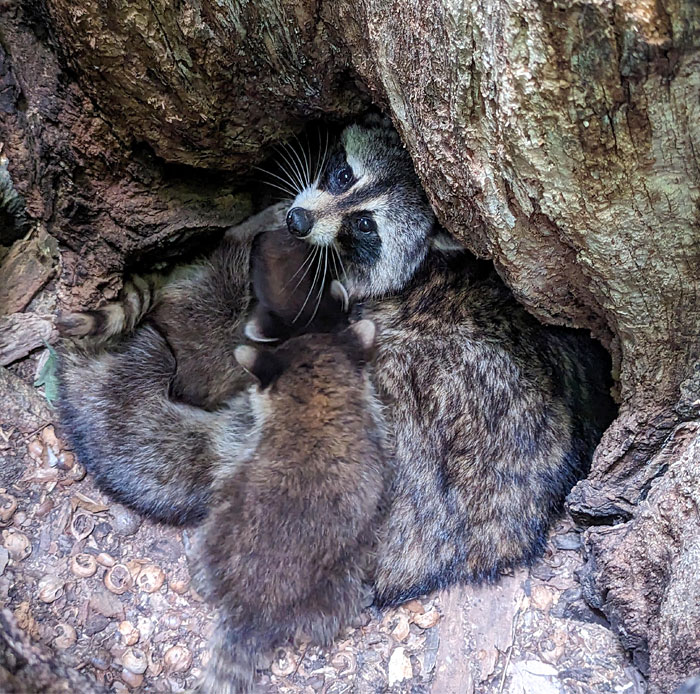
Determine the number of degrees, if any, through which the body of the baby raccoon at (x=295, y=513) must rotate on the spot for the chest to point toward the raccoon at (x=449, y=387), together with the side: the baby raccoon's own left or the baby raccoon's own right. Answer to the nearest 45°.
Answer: approximately 45° to the baby raccoon's own right

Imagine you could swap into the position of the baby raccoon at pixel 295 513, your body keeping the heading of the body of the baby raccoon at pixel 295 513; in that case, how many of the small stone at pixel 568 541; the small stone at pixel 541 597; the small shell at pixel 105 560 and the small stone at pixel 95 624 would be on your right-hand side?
2

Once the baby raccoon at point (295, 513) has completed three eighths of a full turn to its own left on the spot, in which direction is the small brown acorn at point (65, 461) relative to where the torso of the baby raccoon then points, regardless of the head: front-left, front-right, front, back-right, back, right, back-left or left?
front-right

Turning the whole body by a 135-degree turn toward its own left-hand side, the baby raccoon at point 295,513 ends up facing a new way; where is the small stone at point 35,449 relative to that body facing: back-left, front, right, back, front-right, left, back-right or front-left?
front-right

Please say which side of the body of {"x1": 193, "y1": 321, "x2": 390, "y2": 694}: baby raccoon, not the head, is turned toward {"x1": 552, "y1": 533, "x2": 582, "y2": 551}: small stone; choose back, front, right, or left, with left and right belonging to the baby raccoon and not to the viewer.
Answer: right

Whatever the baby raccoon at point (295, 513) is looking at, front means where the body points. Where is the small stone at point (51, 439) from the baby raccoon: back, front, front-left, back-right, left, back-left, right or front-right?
left

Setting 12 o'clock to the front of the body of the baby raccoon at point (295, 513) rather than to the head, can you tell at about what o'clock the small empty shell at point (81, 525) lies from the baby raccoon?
The small empty shell is roughly at 9 o'clock from the baby raccoon.

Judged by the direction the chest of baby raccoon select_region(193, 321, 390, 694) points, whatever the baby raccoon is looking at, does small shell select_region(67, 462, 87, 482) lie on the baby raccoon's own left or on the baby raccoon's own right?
on the baby raccoon's own left

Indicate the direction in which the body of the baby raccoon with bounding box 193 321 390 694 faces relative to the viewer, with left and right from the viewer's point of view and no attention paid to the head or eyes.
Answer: facing away from the viewer

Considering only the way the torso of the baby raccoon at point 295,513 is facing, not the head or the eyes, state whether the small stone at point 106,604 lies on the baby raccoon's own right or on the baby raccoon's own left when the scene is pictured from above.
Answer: on the baby raccoon's own left

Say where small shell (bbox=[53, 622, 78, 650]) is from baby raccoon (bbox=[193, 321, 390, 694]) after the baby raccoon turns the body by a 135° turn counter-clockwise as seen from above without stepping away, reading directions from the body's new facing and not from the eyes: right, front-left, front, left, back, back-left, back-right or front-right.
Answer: front

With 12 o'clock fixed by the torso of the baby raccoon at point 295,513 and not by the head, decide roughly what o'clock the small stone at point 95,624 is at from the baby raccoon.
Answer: The small stone is roughly at 8 o'clock from the baby raccoon.

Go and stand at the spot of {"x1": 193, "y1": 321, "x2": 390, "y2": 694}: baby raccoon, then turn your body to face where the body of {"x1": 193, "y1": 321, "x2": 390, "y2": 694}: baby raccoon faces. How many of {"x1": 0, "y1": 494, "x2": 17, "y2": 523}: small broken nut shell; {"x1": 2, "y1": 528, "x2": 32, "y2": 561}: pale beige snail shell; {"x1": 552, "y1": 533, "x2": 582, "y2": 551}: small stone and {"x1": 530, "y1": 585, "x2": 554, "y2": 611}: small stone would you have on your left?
2

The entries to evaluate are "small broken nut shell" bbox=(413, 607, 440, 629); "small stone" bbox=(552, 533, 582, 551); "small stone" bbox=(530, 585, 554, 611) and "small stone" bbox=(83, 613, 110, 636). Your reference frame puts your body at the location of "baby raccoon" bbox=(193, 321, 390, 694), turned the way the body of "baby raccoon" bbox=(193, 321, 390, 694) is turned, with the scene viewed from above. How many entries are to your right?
3
